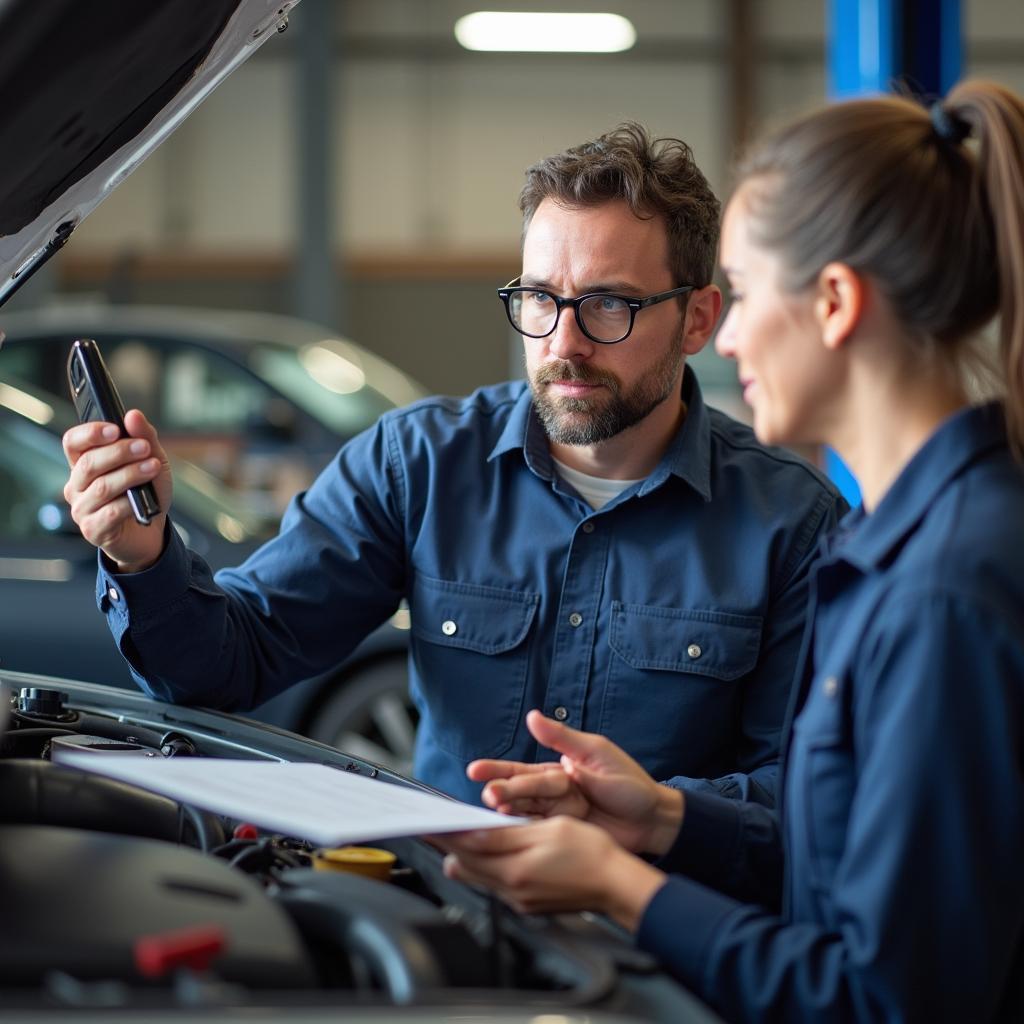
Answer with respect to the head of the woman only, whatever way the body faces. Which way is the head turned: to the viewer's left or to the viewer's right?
to the viewer's left

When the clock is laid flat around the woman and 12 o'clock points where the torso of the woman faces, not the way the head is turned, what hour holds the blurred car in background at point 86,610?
The blurred car in background is roughly at 2 o'clock from the woman.

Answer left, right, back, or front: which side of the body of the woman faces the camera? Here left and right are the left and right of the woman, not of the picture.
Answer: left

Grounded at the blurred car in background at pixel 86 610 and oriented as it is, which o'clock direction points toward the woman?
The woman is roughly at 1 o'clock from the blurred car in background.

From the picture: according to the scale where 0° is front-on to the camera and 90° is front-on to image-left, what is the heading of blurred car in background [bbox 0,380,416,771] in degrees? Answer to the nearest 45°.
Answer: approximately 315°

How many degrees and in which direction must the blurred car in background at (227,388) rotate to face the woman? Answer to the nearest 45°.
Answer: approximately 45° to its right

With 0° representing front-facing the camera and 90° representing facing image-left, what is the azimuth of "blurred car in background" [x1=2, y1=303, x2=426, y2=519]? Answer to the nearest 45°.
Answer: approximately 315°

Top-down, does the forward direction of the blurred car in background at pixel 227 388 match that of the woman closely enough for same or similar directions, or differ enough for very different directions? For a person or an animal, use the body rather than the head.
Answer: very different directions
